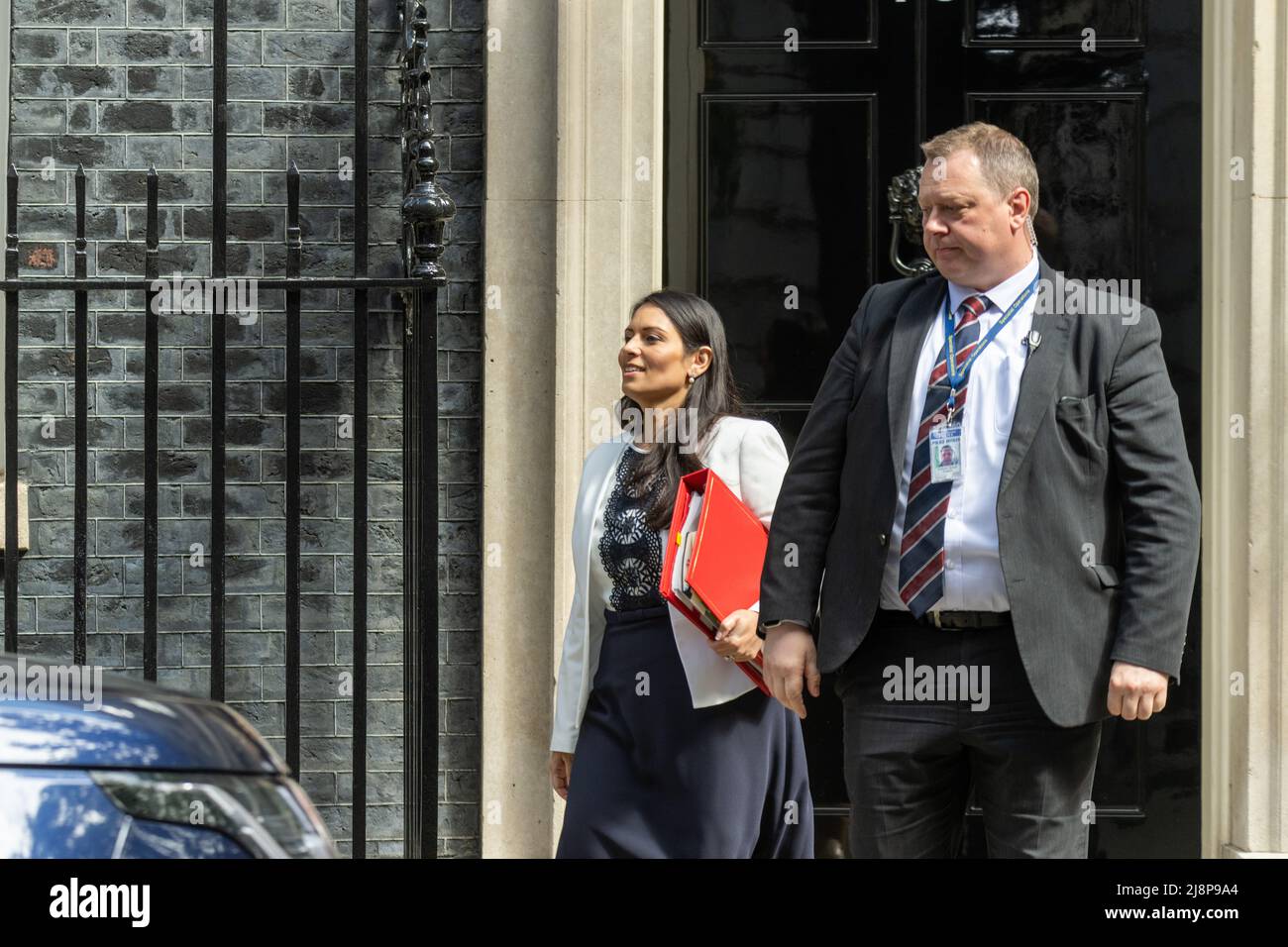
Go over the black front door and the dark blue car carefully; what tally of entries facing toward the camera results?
1

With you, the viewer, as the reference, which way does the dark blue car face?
facing to the right of the viewer

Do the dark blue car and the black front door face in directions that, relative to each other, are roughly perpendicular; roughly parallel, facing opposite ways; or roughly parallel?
roughly perpendicular

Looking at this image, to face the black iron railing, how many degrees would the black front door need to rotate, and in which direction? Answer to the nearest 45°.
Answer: approximately 45° to its right
